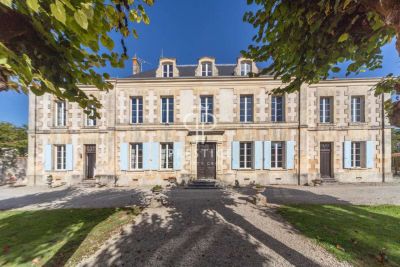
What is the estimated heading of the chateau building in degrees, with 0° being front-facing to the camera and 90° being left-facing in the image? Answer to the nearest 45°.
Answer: approximately 0°

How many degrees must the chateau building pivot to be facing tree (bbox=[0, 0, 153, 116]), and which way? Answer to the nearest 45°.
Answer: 0° — it already faces it

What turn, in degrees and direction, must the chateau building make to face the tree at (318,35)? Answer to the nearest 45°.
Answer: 0° — it already faces it
